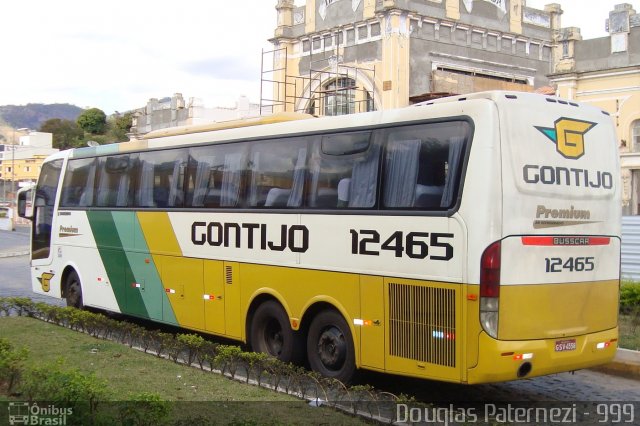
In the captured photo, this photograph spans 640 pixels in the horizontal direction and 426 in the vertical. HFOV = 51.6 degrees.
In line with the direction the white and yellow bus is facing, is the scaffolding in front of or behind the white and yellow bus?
in front

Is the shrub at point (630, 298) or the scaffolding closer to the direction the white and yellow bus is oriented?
the scaffolding

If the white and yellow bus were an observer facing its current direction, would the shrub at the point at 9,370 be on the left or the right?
on its left

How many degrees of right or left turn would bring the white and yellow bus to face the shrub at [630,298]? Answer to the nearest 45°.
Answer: approximately 90° to its right

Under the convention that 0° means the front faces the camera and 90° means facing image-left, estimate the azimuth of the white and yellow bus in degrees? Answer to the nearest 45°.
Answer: approximately 135°

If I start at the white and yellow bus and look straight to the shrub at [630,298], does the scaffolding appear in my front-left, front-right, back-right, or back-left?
front-left
